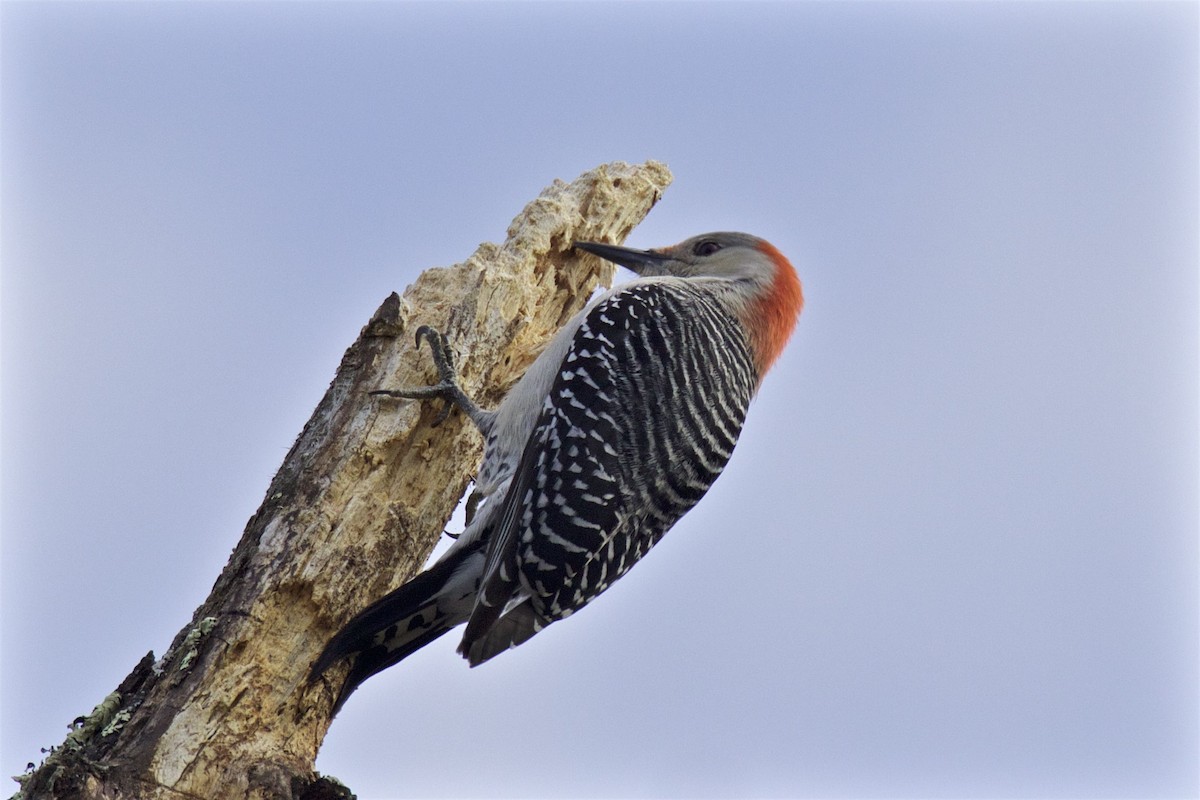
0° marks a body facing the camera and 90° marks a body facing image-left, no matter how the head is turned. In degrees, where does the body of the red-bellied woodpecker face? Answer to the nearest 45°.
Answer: approximately 90°
